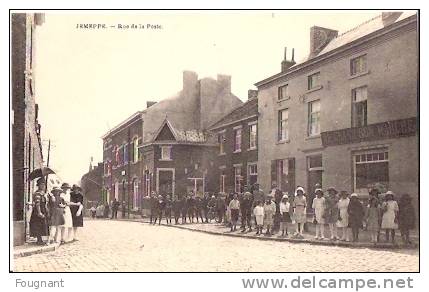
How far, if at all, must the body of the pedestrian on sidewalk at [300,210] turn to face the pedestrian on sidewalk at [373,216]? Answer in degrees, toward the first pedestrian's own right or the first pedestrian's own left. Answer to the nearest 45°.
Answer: approximately 45° to the first pedestrian's own left

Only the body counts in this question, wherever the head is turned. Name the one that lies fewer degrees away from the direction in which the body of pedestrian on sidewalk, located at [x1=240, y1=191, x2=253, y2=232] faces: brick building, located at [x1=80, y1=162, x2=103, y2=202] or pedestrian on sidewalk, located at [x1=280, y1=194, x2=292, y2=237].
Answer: the pedestrian on sidewalk

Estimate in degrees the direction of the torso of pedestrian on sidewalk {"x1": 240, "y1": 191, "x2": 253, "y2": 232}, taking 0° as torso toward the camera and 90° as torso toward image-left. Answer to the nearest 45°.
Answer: approximately 0°

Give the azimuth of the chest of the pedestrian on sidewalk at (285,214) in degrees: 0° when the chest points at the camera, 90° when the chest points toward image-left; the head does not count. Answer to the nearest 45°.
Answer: approximately 0°
